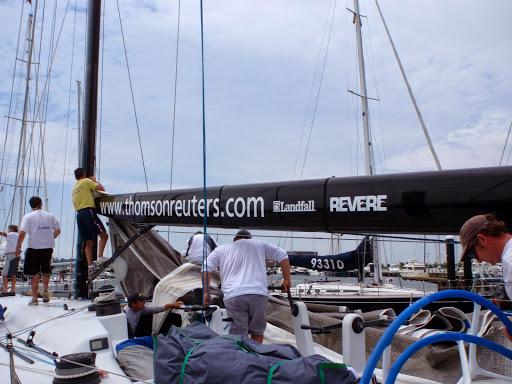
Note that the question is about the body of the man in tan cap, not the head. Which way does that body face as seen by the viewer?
to the viewer's left

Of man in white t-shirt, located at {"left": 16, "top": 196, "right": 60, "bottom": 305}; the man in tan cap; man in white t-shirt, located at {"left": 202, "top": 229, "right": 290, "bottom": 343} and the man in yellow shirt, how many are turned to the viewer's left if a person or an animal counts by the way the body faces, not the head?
1

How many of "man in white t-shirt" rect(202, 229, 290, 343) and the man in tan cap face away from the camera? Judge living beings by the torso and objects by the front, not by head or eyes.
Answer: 1

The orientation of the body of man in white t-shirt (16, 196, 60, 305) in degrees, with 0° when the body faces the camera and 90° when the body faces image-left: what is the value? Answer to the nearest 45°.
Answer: approximately 180°

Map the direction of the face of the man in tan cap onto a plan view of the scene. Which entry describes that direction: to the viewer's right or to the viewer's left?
to the viewer's left

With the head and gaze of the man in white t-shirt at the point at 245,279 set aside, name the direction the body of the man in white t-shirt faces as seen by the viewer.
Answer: away from the camera

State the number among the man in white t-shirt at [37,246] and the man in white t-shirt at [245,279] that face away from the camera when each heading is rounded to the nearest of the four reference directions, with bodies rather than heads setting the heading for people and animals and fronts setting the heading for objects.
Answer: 2

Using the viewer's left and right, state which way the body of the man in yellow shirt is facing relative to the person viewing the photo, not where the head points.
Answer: facing away from the viewer and to the right of the viewer

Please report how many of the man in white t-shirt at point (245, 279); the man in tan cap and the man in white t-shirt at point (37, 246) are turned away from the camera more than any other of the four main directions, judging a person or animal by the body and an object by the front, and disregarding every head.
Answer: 2

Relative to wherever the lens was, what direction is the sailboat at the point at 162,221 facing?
facing away from the viewer and to the left of the viewer

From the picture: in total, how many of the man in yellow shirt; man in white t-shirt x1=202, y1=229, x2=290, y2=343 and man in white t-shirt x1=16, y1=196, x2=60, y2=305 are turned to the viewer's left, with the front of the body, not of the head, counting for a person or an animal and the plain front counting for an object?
0

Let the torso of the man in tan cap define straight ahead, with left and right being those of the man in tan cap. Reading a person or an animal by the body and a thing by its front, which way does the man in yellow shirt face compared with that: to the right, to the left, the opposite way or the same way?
to the right

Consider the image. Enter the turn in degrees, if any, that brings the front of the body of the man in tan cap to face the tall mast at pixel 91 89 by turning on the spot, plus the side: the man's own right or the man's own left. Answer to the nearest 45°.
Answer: approximately 45° to the man's own right

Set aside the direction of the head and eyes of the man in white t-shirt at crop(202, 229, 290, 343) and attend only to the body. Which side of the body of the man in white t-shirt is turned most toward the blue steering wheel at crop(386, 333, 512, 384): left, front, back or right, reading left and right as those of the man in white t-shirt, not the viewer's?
back
